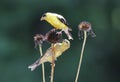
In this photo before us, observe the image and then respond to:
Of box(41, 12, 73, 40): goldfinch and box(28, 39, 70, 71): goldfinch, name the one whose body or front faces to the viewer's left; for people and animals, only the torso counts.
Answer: box(41, 12, 73, 40): goldfinch

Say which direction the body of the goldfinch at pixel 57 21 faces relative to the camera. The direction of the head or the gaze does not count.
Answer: to the viewer's left

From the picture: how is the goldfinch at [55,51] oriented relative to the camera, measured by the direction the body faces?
to the viewer's right

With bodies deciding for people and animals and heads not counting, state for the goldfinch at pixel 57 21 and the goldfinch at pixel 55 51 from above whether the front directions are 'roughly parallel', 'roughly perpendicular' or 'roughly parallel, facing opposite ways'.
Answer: roughly parallel, facing opposite ways

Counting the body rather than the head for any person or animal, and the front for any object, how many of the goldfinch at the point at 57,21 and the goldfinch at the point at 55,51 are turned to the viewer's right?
1
